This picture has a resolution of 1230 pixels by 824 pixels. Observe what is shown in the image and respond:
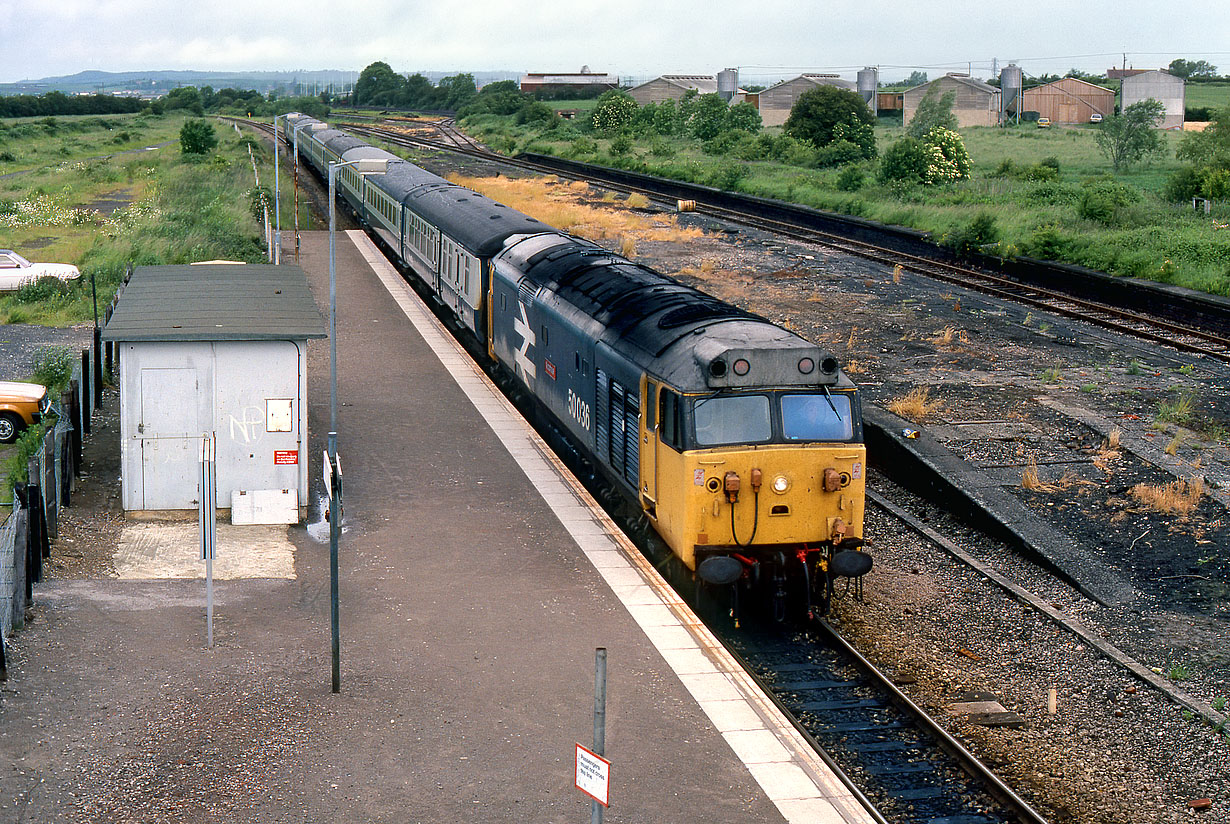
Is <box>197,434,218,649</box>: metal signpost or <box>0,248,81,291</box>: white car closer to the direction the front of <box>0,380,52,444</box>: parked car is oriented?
the metal signpost

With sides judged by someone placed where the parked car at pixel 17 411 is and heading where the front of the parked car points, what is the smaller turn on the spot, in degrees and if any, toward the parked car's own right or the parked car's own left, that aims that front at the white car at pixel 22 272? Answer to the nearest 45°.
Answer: approximately 135° to the parked car's own left

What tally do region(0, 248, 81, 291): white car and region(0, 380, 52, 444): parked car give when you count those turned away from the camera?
0

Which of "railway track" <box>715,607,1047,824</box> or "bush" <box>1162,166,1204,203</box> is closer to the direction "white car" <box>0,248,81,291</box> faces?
the bush

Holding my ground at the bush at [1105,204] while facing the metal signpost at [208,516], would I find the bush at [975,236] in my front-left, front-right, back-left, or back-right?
front-right

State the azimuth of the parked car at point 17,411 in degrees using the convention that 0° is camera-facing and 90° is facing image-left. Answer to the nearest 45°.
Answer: approximately 315°

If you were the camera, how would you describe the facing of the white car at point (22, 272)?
facing to the right of the viewer

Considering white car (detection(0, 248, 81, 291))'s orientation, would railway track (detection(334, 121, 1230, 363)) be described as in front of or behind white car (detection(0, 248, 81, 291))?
in front

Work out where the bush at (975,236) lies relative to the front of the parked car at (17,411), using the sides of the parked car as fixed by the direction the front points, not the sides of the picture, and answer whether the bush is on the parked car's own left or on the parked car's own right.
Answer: on the parked car's own left

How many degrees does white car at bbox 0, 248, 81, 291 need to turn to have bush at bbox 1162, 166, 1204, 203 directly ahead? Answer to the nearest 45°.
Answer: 0° — it already faces it

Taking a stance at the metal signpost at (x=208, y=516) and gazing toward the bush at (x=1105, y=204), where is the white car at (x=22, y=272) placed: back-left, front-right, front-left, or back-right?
front-left

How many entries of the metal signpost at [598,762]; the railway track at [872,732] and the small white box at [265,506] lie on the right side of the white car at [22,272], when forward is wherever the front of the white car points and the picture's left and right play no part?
3

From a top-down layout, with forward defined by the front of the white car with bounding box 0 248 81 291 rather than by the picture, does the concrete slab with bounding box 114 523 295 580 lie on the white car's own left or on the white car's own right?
on the white car's own right

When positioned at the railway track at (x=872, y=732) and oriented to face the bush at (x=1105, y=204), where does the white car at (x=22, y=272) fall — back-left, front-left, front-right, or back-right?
front-left

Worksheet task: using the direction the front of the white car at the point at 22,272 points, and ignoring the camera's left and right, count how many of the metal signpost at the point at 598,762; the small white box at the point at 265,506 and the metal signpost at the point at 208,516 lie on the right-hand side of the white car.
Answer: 3
